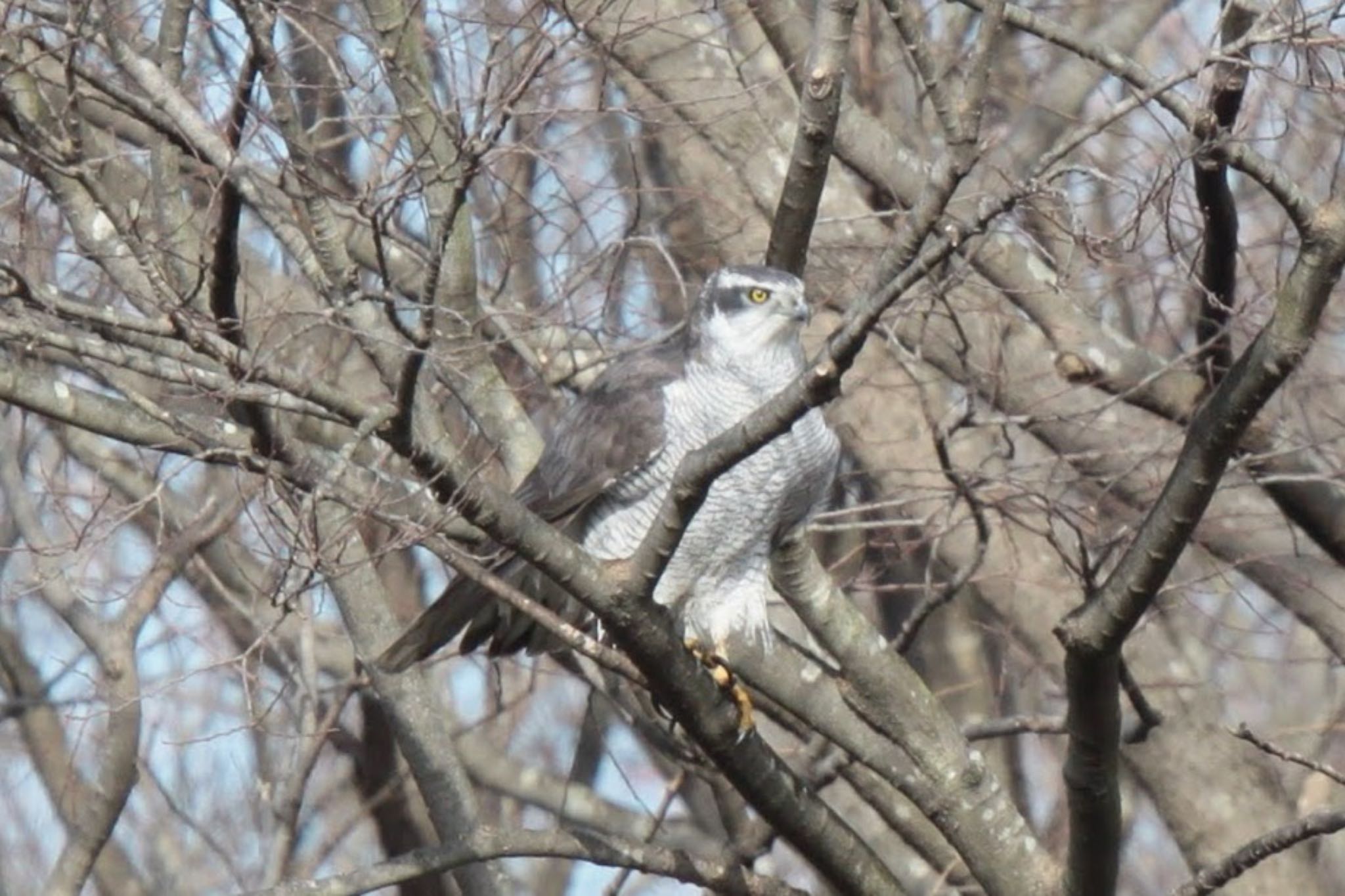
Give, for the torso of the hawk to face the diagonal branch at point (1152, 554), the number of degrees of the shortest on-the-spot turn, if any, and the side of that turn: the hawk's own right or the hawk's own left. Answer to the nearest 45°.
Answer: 0° — it already faces it

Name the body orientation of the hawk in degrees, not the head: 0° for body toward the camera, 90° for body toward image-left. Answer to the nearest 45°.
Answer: approximately 315°
